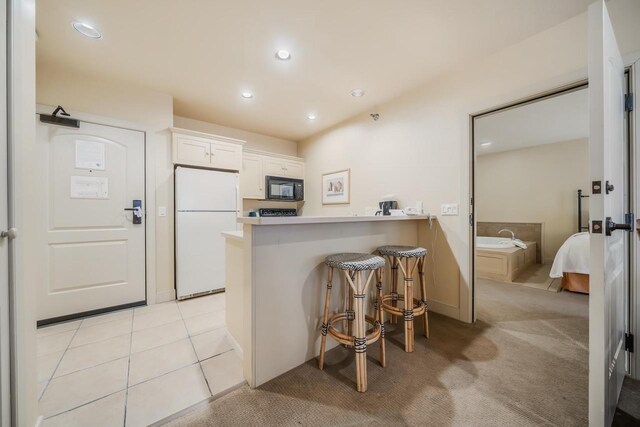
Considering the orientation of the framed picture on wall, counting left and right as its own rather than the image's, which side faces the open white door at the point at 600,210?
left

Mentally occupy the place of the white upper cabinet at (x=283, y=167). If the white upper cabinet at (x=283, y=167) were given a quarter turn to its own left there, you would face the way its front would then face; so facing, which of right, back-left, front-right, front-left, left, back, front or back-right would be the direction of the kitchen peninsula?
back-right

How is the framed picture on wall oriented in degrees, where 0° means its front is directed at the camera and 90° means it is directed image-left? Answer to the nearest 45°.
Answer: approximately 45°

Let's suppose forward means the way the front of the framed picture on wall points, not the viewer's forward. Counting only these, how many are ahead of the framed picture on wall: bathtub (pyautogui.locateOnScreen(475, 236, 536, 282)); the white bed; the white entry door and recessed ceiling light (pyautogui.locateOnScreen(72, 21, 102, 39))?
2

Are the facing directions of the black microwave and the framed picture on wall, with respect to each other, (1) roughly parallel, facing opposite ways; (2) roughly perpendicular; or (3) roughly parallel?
roughly perpendicular

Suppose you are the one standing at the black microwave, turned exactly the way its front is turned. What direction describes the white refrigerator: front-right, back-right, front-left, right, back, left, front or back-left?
right

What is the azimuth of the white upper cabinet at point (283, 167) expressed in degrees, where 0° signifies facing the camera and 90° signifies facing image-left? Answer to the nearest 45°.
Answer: approximately 315°

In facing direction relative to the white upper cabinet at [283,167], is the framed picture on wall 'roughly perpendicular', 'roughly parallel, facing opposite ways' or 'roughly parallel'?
roughly perpendicular

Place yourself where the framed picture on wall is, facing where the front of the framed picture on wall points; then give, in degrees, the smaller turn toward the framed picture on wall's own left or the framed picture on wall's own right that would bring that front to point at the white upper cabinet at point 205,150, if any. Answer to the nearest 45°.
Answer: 0° — it already faces it

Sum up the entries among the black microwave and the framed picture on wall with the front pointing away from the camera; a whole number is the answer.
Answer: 0

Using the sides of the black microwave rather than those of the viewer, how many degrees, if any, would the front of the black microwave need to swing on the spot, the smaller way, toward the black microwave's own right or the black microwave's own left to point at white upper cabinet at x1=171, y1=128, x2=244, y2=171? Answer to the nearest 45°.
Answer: approximately 90° to the black microwave's own right

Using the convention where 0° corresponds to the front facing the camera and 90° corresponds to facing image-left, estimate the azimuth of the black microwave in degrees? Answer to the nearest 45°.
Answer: approximately 315°

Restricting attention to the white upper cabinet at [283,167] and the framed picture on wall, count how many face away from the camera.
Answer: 0

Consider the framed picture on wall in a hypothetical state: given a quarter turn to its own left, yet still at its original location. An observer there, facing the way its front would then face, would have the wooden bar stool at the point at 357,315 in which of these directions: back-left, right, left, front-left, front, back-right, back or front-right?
front-right

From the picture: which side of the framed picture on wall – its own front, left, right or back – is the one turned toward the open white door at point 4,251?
front

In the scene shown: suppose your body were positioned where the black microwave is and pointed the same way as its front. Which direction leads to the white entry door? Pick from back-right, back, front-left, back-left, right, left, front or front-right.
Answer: right
